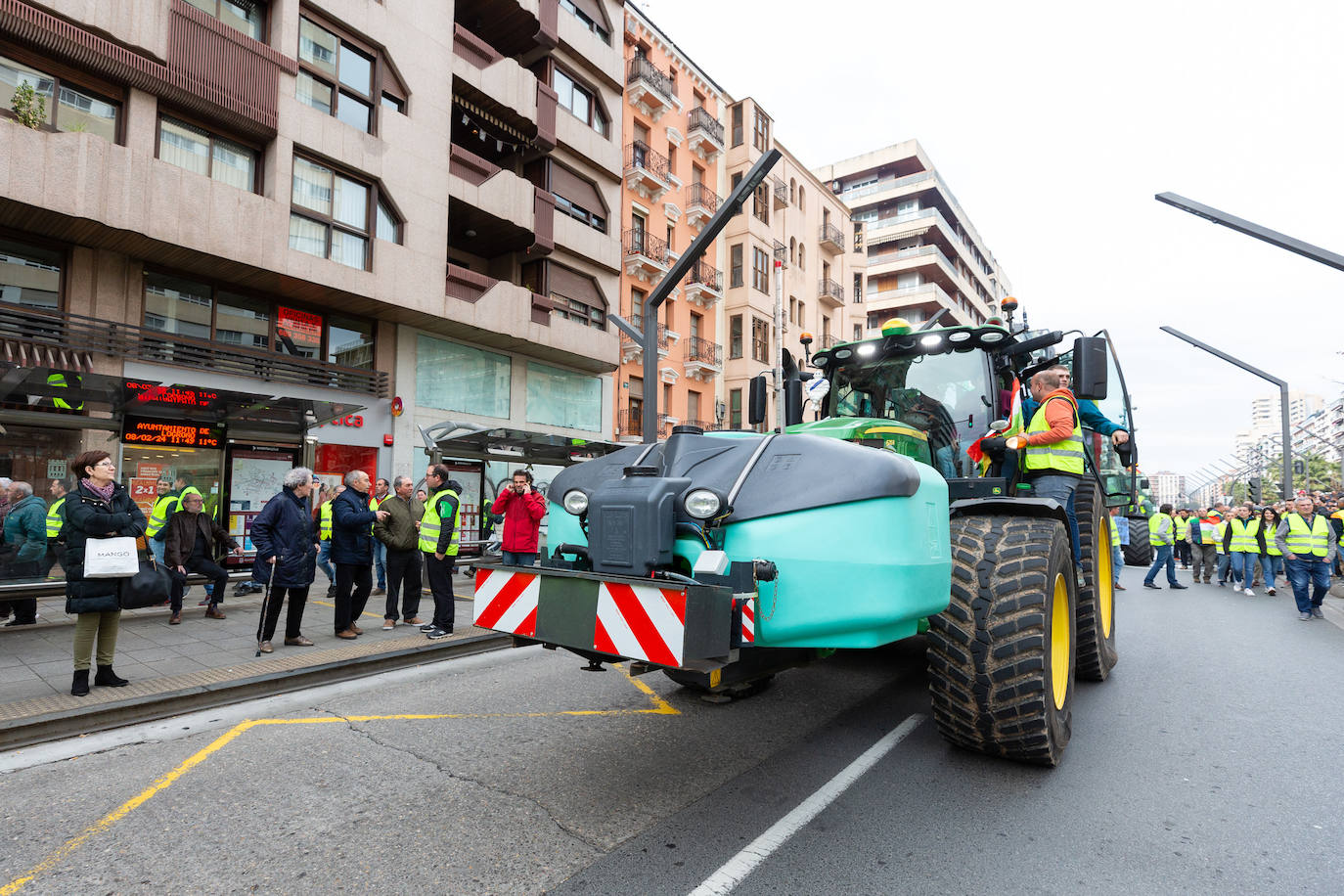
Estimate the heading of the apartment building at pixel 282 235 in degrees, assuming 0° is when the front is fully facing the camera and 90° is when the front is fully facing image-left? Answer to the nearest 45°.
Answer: approximately 315°

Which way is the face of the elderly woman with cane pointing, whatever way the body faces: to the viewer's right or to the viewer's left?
to the viewer's right

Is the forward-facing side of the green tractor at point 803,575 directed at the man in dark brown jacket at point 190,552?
no

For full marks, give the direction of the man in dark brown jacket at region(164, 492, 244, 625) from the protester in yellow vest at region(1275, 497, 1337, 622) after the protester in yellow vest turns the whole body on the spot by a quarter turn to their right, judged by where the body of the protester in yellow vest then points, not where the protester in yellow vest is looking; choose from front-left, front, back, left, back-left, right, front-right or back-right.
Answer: front-left

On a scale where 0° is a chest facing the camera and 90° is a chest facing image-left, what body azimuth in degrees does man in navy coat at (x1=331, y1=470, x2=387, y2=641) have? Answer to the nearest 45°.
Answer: approximately 270°

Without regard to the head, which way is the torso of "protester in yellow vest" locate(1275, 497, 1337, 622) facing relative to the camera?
toward the camera

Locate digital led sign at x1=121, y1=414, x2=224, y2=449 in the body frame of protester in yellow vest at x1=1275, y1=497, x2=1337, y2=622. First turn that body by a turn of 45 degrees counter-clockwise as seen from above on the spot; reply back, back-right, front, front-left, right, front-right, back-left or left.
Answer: right

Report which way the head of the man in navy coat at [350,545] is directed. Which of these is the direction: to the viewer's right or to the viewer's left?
to the viewer's right

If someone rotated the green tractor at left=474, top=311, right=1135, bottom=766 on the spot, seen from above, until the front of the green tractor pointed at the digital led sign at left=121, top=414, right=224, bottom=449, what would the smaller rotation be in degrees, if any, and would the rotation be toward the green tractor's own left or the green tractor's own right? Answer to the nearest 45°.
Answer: approximately 90° to the green tractor's own right

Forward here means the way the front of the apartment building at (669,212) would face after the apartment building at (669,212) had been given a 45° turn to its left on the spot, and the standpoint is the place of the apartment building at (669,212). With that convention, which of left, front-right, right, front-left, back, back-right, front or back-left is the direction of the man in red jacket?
right

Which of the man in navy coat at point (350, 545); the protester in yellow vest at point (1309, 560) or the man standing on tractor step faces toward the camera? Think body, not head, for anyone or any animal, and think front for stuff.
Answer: the protester in yellow vest

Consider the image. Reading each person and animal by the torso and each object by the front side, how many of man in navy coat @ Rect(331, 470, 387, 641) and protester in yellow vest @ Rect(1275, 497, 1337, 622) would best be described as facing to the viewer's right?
1

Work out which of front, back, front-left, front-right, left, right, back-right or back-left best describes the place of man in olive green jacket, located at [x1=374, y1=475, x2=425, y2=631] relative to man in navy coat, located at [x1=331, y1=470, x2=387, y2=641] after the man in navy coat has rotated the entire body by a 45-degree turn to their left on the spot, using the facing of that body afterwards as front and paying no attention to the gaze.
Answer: front

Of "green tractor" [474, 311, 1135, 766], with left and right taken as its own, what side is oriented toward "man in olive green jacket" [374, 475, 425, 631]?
right

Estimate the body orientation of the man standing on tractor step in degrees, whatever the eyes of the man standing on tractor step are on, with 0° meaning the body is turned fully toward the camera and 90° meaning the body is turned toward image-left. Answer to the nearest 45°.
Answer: approximately 90°

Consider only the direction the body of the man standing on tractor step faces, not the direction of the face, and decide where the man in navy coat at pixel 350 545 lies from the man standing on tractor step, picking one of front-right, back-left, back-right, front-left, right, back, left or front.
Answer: front
